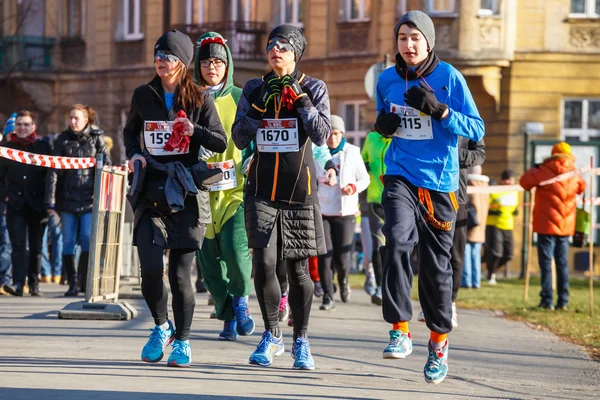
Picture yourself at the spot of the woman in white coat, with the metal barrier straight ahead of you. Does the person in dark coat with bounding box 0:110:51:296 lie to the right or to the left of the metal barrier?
right

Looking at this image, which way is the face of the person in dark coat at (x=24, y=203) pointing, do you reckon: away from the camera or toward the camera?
toward the camera

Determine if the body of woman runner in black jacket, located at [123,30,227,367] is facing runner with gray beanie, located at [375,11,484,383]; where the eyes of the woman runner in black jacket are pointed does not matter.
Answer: no

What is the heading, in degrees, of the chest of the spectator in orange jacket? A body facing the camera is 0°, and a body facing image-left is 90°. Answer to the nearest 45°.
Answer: approximately 180°

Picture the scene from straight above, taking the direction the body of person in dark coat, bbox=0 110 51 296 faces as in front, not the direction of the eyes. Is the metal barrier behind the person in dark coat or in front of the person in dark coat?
in front

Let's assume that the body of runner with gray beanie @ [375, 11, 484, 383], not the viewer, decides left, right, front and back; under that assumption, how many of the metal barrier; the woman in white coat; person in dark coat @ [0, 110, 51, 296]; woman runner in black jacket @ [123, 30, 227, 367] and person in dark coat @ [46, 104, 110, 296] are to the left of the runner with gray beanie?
0

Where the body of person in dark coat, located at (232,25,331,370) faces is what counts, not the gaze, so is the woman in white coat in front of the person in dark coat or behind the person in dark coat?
behind

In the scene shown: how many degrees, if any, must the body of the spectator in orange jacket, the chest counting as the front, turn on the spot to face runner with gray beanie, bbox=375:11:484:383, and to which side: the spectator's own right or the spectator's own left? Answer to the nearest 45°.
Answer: approximately 180°

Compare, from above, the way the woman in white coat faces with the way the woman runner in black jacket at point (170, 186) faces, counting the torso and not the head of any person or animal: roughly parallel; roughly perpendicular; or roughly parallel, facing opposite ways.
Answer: roughly parallel

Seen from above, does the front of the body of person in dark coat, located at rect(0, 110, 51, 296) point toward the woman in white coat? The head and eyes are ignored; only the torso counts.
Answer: no

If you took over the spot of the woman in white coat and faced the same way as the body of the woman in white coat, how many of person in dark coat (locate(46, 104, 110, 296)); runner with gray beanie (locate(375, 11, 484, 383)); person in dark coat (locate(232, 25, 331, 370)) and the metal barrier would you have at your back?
0

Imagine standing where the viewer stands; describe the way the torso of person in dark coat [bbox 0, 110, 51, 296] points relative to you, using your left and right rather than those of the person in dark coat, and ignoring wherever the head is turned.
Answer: facing the viewer

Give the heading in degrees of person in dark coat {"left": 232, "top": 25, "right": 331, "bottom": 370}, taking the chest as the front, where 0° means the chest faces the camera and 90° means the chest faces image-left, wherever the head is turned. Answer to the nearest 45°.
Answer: approximately 0°

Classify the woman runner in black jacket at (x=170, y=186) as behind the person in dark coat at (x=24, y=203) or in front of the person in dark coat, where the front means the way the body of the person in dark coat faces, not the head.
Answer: in front

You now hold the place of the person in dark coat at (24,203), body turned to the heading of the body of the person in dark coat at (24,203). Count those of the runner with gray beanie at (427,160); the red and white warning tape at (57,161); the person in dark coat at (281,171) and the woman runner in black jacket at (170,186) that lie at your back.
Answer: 0

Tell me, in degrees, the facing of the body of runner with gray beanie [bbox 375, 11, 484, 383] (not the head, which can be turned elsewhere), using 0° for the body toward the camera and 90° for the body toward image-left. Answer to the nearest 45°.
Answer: approximately 45°

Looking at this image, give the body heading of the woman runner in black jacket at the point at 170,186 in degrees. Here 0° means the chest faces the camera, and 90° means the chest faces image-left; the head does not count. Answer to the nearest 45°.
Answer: approximately 45°
